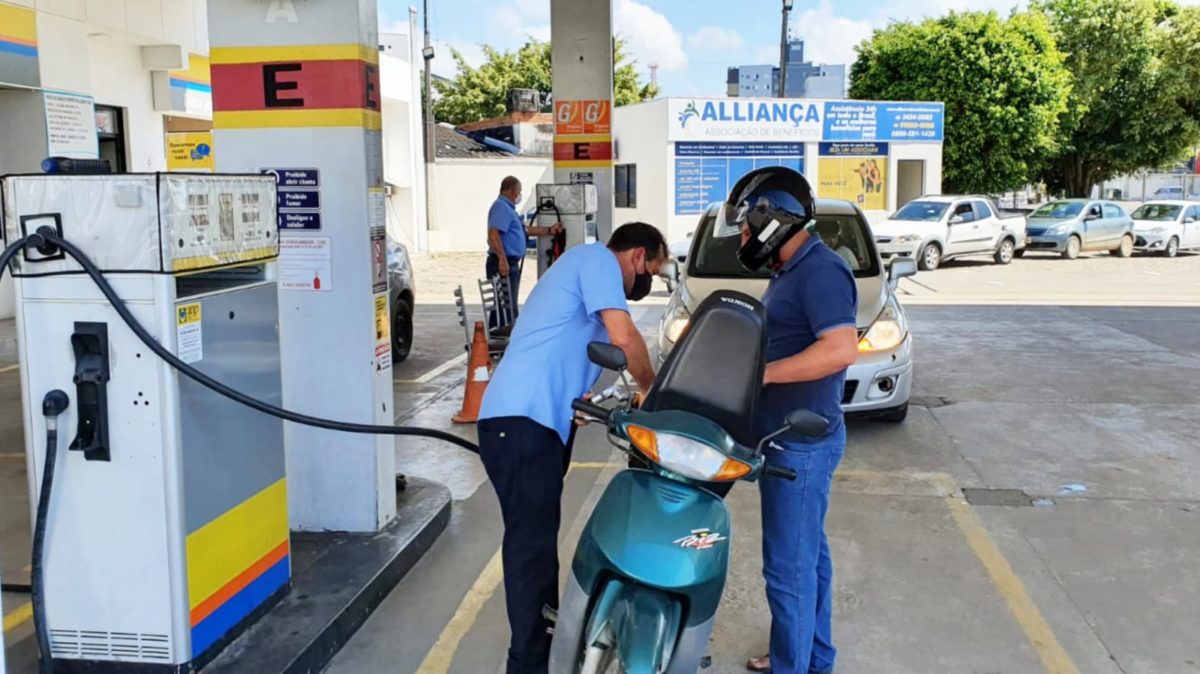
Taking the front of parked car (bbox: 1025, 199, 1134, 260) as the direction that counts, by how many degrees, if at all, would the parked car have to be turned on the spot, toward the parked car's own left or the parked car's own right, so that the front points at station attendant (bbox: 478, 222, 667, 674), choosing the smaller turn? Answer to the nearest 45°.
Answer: approximately 45° to the parked car's own left

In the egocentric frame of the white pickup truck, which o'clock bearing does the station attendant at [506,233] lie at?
The station attendant is roughly at 11 o'clock from the white pickup truck.

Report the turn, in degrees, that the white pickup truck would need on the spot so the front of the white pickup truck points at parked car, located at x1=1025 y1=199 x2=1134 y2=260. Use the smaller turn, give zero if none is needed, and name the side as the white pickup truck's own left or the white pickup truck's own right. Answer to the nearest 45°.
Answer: approximately 180°

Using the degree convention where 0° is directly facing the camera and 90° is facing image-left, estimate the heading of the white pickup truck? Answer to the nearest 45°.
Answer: approximately 45°

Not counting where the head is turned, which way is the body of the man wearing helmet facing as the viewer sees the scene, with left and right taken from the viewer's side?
facing to the left of the viewer

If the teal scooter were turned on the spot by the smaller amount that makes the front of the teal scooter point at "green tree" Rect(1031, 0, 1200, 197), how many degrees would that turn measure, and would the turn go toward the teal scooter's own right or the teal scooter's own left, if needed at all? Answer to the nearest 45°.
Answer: approximately 135° to the teal scooter's own left

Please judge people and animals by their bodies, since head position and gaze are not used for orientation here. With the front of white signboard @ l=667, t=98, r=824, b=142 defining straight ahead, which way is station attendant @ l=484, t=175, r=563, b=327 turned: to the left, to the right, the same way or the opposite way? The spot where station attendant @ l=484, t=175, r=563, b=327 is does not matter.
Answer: to the left

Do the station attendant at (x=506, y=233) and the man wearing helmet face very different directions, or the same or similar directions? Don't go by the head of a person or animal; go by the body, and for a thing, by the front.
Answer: very different directions

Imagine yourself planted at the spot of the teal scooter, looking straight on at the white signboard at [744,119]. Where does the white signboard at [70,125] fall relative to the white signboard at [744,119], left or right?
left

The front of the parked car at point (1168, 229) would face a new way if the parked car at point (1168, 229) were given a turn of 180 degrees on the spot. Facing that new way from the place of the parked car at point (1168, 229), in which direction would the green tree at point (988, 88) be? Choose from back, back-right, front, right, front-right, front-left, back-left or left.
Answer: left

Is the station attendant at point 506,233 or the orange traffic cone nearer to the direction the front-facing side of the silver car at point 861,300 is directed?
the orange traffic cone

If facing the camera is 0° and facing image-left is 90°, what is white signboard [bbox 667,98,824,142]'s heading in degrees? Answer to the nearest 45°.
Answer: approximately 0°

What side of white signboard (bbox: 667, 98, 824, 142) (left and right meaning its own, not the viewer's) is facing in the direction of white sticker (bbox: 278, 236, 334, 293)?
front

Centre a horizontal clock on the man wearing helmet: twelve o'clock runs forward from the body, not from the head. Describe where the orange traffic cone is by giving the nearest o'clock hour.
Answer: The orange traffic cone is roughly at 2 o'clock from the man wearing helmet.

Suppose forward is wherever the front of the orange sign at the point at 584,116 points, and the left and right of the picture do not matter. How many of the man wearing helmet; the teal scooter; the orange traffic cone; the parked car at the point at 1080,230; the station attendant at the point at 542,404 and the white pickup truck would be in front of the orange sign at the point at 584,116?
4

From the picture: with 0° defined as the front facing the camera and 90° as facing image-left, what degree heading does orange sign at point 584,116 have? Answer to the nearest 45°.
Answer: approximately 0°

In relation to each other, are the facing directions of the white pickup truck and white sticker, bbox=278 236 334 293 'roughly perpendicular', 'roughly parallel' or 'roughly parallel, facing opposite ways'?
roughly perpendicular

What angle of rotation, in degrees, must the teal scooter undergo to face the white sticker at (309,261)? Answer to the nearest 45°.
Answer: approximately 135° to its right

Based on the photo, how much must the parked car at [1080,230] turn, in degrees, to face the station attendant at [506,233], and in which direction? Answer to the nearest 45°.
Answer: approximately 45° to its left

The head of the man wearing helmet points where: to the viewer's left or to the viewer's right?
to the viewer's left
